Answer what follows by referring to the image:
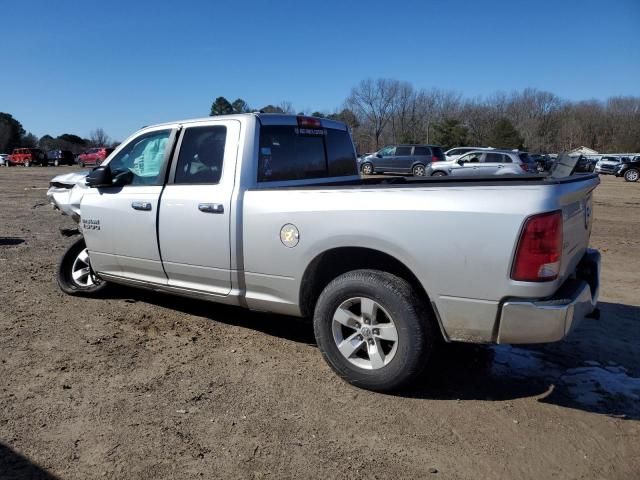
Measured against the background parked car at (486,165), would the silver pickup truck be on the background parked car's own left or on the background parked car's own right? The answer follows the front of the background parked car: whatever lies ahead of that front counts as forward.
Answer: on the background parked car's own left

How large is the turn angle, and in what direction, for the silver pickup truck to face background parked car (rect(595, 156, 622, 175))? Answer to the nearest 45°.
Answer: approximately 90° to its right

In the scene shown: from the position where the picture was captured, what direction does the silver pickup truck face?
facing away from the viewer and to the left of the viewer

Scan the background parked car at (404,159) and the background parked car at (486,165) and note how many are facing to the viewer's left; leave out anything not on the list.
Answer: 2

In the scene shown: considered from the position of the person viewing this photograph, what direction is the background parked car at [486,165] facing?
facing to the left of the viewer

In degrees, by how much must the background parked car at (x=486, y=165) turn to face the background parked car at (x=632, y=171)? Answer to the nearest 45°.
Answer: approximately 135° to its right

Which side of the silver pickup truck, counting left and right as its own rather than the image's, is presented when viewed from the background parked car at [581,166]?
right

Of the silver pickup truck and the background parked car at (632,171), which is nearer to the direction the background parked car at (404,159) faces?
the silver pickup truck

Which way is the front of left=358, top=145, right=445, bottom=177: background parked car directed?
to the viewer's left

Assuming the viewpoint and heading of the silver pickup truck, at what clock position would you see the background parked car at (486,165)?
The background parked car is roughly at 2 o'clock from the silver pickup truck.
